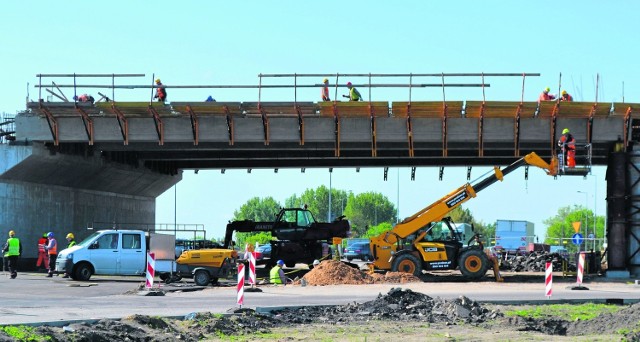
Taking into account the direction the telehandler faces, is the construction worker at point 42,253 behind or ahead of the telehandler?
behind

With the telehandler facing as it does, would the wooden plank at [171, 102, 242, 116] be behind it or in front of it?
behind

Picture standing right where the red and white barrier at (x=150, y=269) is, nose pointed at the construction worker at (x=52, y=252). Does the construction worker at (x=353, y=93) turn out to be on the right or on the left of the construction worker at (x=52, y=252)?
right

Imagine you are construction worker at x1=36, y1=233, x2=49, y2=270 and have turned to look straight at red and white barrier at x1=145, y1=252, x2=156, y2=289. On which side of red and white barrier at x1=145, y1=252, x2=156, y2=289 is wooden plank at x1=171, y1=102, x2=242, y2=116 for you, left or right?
left

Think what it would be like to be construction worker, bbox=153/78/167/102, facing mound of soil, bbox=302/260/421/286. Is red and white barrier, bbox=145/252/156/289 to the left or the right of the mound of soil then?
right

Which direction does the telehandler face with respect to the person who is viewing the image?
facing to the right of the viewer
